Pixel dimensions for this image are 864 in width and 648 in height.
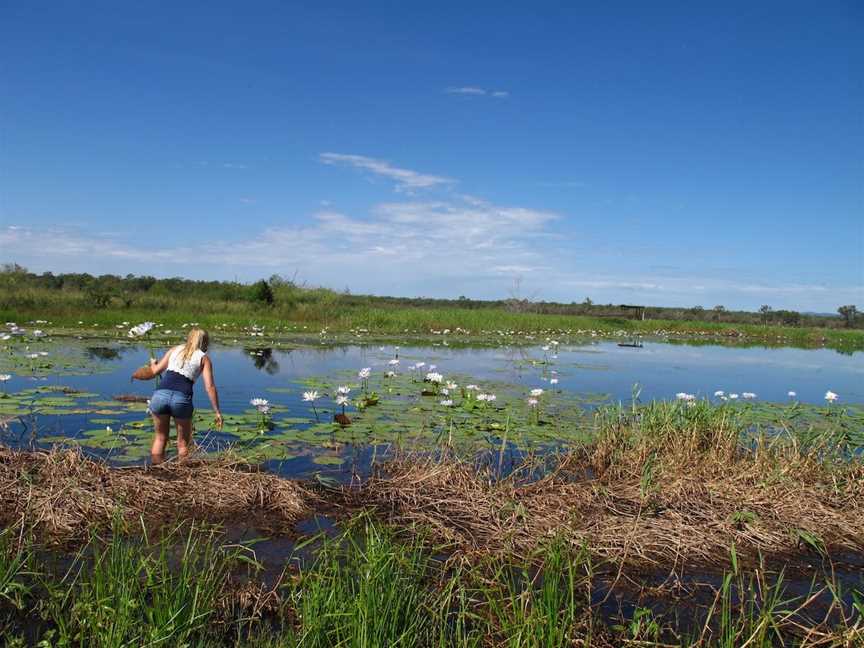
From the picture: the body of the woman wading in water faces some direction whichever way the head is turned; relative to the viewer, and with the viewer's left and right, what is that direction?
facing away from the viewer

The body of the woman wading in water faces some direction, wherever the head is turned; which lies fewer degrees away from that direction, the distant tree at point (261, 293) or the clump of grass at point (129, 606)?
the distant tree

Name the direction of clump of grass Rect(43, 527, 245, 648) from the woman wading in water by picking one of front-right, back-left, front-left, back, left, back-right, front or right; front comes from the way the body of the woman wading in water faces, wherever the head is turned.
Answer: back

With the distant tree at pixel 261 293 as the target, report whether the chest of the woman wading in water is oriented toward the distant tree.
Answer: yes
